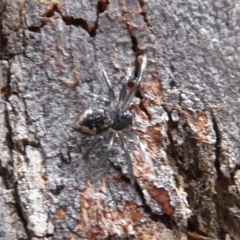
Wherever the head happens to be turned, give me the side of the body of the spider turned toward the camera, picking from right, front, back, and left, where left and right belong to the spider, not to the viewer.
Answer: right
